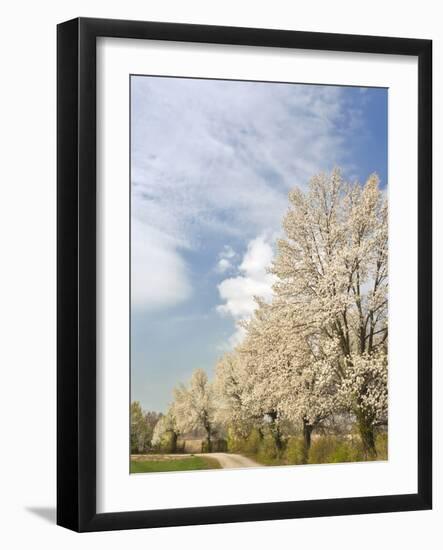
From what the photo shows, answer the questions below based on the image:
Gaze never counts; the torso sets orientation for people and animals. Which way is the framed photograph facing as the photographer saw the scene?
facing the viewer and to the right of the viewer
